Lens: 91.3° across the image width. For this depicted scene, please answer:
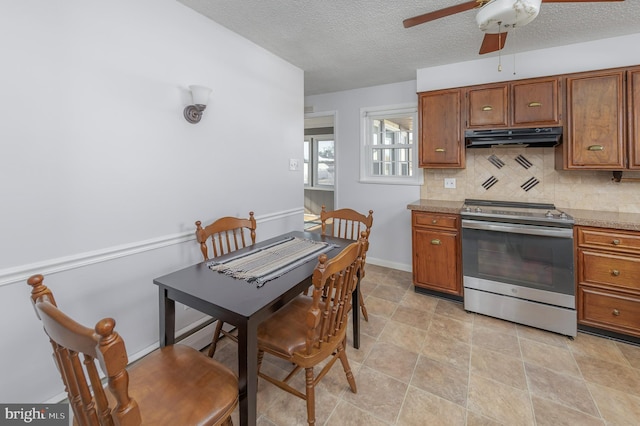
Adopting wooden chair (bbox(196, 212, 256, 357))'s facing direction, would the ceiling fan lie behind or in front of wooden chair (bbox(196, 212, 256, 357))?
in front

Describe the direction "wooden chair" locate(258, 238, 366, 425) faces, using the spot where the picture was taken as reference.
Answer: facing away from the viewer and to the left of the viewer

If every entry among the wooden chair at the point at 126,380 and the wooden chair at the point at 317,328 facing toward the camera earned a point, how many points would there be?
0

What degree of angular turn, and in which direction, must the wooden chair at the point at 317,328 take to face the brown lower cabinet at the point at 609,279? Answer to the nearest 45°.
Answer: approximately 135° to its right

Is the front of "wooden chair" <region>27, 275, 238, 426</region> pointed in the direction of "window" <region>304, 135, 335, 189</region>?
yes

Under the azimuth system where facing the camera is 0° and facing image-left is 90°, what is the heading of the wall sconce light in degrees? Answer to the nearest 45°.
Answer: approximately 315°

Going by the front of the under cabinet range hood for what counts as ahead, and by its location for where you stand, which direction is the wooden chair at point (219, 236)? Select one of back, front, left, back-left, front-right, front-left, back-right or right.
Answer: front-right

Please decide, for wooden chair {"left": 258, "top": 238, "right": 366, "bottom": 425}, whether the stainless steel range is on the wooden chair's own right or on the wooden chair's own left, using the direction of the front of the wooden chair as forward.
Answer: on the wooden chair's own right

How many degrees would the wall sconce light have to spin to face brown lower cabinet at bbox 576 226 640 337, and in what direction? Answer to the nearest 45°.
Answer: approximately 45° to its left

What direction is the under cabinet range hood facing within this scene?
toward the camera

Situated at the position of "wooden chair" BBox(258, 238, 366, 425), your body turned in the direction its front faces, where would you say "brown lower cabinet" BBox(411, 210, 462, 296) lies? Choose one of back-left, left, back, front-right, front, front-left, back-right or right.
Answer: right

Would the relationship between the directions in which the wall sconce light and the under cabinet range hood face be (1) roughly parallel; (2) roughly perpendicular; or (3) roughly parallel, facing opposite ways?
roughly perpendicular

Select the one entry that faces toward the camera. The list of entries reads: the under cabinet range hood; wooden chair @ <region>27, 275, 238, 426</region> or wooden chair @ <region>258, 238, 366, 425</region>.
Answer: the under cabinet range hood

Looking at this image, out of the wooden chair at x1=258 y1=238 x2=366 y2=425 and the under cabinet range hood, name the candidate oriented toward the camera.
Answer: the under cabinet range hood

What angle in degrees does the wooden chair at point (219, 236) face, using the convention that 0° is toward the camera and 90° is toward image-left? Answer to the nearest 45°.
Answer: approximately 315°

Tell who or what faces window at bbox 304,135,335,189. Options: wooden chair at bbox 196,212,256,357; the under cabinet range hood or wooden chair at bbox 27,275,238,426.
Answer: wooden chair at bbox 27,275,238,426

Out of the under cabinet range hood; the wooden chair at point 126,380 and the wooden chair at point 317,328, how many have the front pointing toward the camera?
1

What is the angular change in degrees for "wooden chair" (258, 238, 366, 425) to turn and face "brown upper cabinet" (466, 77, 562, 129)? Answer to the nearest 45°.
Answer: approximately 90° to its right
